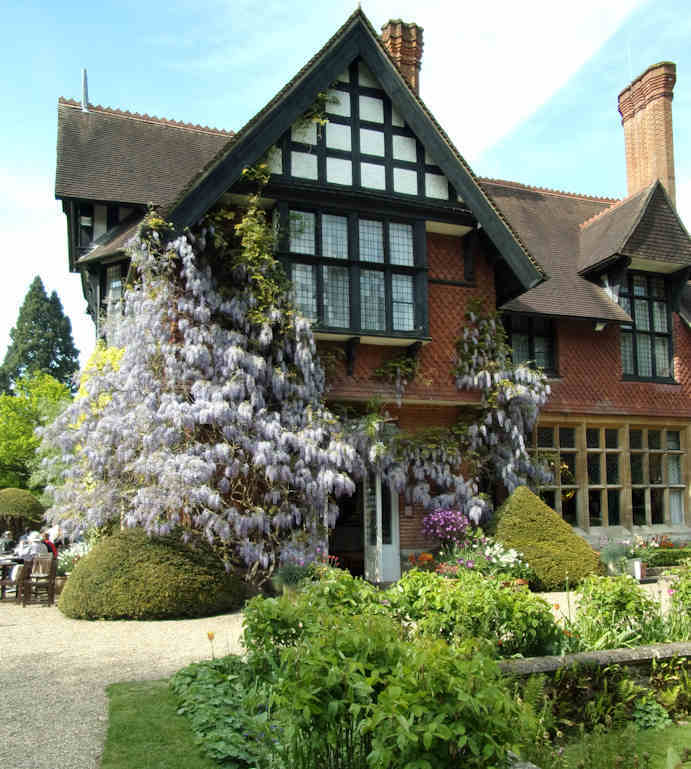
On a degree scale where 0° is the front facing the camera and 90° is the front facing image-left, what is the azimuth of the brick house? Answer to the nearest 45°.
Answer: approximately 0°

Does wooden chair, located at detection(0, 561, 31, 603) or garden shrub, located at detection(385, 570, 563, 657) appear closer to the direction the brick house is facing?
the garden shrub

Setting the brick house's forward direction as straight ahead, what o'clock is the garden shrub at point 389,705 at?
The garden shrub is roughly at 12 o'clock from the brick house.

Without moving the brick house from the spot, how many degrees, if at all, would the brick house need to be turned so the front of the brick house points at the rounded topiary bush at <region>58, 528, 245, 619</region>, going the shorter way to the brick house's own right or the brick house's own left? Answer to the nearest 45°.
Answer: approximately 45° to the brick house's own right

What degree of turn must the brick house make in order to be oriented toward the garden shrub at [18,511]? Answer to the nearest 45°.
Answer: approximately 135° to its right

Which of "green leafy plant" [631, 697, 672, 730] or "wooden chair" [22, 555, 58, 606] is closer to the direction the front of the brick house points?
the green leafy plant

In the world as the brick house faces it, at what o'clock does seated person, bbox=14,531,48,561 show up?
The seated person is roughly at 3 o'clock from the brick house.

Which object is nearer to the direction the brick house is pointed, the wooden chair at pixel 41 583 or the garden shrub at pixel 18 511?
the wooden chair
